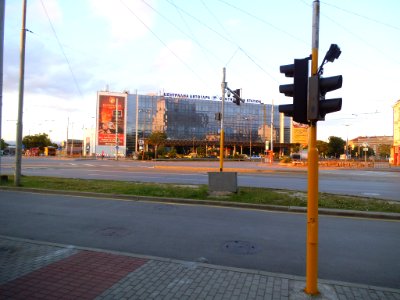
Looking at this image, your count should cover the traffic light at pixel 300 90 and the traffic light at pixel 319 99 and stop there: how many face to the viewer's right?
1

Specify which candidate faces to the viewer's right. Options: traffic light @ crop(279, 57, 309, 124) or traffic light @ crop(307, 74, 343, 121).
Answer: traffic light @ crop(307, 74, 343, 121)

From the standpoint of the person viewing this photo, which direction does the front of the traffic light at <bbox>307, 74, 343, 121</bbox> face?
facing to the right of the viewer

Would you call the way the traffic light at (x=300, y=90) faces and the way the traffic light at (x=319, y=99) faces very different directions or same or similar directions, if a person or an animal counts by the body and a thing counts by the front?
very different directions
